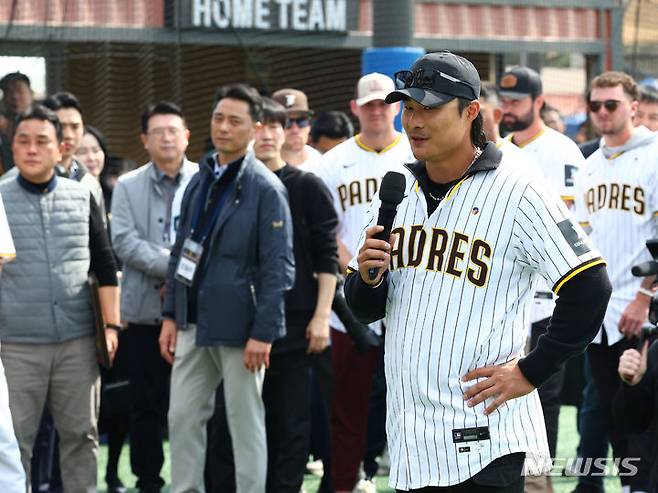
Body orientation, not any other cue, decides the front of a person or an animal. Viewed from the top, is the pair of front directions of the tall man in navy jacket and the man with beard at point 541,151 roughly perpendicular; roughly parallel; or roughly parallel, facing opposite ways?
roughly parallel

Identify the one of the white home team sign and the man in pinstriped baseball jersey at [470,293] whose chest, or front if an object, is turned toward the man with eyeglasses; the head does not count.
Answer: the white home team sign

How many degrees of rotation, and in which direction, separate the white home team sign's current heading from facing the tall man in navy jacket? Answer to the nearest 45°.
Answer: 0° — it already faces them

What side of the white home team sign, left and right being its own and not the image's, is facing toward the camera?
front

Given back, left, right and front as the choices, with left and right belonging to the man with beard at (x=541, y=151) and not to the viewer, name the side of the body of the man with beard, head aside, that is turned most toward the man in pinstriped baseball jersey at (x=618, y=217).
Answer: left

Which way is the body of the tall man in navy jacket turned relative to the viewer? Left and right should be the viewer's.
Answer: facing the viewer and to the left of the viewer

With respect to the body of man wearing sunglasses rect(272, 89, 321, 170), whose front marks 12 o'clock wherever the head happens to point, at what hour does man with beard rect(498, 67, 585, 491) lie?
The man with beard is roughly at 10 o'clock from the man wearing sunglasses.

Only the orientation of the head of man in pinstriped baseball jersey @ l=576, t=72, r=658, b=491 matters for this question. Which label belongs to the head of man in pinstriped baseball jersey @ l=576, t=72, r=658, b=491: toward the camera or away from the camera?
toward the camera

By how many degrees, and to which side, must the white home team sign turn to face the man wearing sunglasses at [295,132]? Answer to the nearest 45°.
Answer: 0° — it already faces them

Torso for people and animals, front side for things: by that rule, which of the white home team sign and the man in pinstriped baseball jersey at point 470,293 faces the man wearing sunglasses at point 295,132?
the white home team sign

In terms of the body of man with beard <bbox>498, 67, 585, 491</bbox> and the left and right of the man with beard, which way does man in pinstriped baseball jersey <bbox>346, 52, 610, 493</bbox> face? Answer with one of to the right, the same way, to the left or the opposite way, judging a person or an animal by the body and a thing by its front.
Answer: the same way

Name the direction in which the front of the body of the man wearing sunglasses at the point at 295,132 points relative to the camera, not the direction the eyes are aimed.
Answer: toward the camera

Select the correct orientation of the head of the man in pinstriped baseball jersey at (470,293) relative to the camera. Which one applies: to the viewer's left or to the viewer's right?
to the viewer's left

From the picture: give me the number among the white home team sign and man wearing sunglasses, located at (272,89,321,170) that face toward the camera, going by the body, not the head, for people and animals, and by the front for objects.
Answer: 2

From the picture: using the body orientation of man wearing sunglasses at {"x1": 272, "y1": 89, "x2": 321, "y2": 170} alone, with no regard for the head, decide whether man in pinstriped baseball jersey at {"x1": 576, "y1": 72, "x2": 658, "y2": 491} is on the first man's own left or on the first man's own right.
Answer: on the first man's own left

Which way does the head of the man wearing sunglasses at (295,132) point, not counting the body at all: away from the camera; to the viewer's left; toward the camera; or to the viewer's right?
toward the camera
